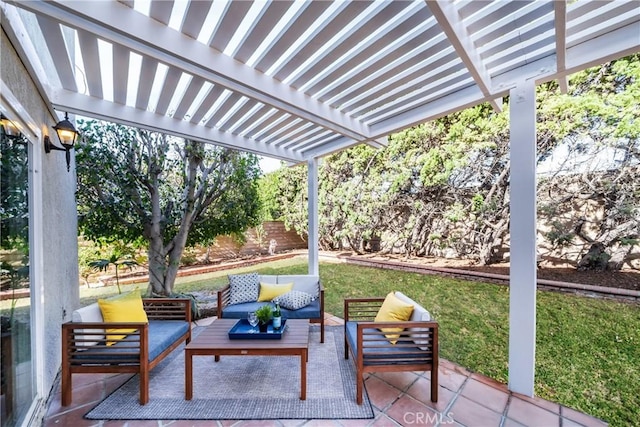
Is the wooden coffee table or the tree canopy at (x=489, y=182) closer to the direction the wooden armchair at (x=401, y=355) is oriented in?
the wooden coffee table

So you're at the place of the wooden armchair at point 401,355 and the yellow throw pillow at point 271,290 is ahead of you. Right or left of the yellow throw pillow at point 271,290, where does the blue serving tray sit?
left

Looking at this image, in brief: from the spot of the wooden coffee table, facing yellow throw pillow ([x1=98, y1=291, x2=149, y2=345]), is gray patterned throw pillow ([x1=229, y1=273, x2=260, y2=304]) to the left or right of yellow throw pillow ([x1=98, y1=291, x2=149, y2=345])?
right

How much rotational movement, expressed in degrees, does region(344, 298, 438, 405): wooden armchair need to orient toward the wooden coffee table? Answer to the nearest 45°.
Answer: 0° — it already faces it

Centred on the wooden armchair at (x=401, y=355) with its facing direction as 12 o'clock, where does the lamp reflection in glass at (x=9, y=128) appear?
The lamp reflection in glass is roughly at 11 o'clock from the wooden armchair.

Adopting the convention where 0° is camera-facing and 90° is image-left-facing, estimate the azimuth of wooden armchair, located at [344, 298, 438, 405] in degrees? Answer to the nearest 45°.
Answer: approximately 90°

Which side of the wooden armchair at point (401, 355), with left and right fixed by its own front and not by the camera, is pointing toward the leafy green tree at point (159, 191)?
front

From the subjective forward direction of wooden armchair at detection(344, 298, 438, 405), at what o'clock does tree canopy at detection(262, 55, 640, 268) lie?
The tree canopy is roughly at 4 o'clock from the wooden armchair.

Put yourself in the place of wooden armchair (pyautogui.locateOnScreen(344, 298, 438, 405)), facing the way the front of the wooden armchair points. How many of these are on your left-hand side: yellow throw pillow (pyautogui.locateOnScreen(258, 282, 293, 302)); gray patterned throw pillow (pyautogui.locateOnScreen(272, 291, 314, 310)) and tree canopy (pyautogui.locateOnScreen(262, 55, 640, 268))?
0

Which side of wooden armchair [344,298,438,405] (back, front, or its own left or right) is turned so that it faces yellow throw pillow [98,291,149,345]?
front

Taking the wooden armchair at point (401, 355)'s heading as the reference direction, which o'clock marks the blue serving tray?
The blue serving tray is roughly at 12 o'clock from the wooden armchair.

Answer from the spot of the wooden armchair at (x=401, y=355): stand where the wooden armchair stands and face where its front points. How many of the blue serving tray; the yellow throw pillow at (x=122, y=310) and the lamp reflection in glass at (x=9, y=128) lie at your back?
0

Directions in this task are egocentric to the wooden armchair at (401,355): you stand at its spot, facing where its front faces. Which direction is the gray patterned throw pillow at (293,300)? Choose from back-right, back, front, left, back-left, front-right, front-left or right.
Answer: front-right
